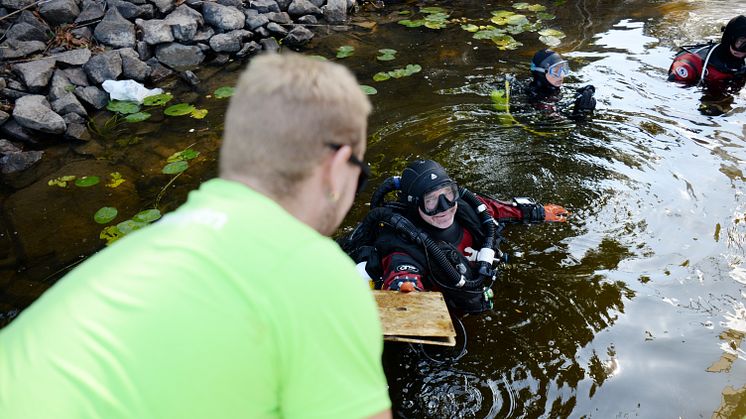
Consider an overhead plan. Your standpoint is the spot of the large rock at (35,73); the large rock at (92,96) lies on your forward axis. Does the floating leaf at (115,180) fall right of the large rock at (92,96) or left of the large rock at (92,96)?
right

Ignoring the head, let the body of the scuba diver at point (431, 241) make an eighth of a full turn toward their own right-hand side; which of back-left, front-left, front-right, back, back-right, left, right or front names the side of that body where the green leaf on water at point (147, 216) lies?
right

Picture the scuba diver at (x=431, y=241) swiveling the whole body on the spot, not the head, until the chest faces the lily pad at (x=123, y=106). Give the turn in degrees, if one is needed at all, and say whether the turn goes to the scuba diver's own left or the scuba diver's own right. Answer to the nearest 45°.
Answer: approximately 180°

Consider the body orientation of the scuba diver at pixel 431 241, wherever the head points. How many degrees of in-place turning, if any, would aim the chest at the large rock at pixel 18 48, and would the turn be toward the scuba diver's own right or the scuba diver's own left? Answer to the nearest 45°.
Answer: approximately 180°

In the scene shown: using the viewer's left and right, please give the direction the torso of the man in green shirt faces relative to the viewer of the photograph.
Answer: facing away from the viewer and to the right of the viewer

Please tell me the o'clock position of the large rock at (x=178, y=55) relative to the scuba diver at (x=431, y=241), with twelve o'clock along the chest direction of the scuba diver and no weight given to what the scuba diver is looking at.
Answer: The large rock is roughly at 6 o'clock from the scuba diver.

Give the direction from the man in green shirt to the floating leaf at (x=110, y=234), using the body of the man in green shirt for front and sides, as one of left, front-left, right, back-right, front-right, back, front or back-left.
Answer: front-left

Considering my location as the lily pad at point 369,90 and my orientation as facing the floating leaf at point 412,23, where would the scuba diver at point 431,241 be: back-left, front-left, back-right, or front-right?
back-right

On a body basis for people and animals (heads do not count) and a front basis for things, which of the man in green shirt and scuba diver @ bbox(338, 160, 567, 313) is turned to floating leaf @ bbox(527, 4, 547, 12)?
the man in green shirt

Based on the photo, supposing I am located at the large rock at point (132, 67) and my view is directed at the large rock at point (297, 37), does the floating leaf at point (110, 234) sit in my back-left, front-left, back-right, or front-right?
back-right

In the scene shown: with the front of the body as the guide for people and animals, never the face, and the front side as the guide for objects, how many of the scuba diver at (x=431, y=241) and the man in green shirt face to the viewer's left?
0

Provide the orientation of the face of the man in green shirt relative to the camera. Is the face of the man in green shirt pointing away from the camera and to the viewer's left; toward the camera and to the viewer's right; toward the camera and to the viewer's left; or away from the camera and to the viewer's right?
away from the camera and to the viewer's right

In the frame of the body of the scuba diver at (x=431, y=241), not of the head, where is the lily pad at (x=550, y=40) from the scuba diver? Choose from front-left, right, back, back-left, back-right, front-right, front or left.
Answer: back-left

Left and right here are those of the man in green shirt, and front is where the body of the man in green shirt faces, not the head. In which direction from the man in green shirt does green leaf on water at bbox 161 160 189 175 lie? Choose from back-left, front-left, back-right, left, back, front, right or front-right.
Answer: front-left

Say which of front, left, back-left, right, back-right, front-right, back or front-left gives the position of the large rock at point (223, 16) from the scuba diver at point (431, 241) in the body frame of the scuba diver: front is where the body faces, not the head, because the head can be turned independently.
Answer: back

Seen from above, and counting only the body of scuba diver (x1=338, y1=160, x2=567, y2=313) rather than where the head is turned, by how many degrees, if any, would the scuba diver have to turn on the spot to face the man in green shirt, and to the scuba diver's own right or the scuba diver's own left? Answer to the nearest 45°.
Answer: approximately 45° to the scuba diver's own right
